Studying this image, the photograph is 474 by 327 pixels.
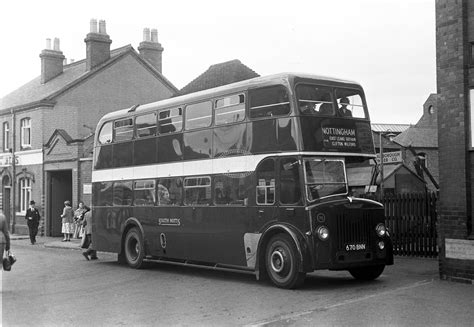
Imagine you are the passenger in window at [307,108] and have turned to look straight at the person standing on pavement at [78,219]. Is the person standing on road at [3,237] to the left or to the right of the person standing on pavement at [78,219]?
left

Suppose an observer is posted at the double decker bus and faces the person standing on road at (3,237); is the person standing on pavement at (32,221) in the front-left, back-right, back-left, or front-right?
front-right

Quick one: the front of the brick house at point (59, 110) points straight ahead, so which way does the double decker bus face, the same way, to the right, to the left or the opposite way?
to the left

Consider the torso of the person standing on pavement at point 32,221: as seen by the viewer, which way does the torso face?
toward the camera

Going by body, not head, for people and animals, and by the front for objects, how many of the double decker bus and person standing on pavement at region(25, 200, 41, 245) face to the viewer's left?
0

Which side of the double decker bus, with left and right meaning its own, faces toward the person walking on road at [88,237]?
back

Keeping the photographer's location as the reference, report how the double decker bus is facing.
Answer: facing the viewer and to the right of the viewer

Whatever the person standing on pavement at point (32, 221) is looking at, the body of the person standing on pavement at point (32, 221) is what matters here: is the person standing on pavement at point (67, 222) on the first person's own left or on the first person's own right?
on the first person's own left

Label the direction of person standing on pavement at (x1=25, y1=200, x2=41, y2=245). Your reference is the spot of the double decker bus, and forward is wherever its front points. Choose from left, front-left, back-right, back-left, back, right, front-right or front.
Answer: back

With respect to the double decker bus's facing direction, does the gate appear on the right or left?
on its left

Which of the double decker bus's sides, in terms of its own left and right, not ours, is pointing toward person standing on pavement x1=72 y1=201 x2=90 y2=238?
back

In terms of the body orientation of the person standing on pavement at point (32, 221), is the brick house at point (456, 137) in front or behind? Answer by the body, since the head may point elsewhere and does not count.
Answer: in front
